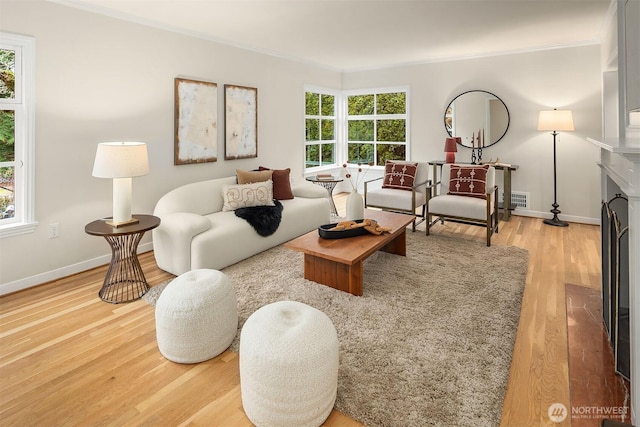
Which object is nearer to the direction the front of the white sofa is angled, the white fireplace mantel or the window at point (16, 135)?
the white fireplace mantel

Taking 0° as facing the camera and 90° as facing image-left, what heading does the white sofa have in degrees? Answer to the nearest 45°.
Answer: approximately 315°
